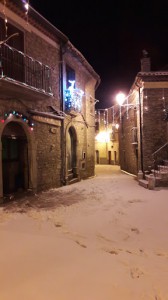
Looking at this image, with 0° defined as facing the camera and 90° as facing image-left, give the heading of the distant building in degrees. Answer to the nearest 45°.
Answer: approximately 0°

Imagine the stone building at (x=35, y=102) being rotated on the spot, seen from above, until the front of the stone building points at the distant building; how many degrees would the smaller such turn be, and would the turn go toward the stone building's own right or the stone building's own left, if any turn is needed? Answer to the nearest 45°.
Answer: approximately 135° to the stone building's own left

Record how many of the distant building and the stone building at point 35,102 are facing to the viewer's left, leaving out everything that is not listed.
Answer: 0

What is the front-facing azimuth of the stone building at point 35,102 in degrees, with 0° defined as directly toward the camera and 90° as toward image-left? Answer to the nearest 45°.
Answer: approximately 315°

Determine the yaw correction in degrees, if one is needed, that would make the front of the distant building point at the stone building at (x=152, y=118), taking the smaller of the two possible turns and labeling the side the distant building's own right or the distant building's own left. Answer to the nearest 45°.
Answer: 0° — it already faces it

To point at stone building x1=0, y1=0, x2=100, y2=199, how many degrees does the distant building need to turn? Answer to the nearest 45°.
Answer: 0° — it already faces it
